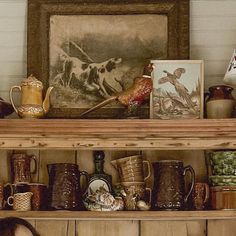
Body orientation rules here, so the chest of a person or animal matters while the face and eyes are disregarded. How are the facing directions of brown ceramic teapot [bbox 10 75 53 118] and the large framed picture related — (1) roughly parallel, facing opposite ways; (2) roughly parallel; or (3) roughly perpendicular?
roughly perpendicular

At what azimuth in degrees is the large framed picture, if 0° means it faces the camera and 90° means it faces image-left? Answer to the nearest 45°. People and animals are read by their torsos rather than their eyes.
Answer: approximately 0°

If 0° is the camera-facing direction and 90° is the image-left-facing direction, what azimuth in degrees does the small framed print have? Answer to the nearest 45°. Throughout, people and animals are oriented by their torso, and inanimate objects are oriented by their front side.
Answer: approximately 0°

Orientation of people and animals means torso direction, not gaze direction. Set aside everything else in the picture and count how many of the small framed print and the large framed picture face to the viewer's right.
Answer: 0

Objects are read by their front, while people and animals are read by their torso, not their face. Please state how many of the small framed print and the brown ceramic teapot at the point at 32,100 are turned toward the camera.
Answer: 1

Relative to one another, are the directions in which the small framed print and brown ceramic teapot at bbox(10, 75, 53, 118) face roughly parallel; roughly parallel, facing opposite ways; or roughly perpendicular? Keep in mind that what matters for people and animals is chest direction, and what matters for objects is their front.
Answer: roughly perpendicular

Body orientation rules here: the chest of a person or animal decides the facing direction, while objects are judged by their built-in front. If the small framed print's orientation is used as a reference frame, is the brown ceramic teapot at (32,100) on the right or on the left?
on its right
